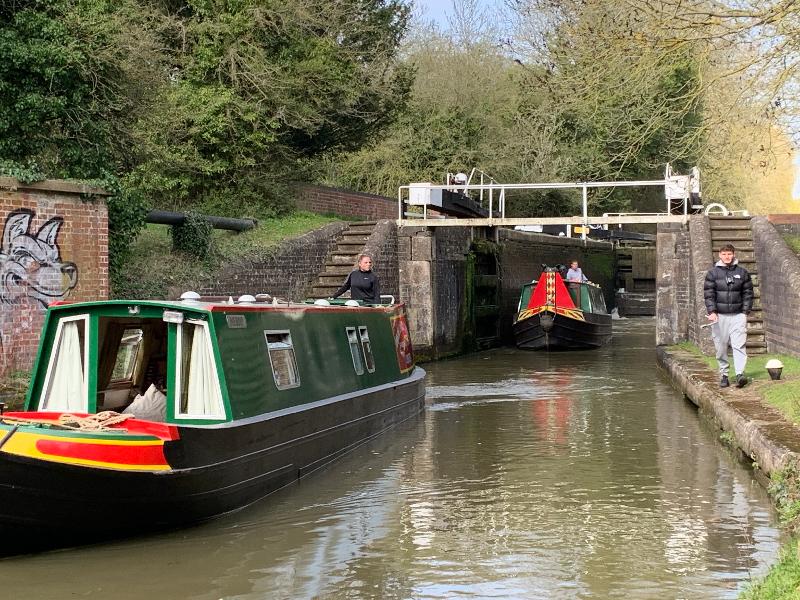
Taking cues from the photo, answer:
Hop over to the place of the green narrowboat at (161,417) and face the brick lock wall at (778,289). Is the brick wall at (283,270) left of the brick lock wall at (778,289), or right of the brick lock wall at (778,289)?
left

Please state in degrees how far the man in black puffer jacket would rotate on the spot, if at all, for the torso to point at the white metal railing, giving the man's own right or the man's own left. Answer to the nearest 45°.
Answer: approximately 180°

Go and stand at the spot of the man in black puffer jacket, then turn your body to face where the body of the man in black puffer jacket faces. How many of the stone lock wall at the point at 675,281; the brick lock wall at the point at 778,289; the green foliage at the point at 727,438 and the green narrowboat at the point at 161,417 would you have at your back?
2

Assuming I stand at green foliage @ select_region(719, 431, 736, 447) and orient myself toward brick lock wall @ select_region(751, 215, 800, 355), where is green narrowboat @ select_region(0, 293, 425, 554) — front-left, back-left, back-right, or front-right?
back-left

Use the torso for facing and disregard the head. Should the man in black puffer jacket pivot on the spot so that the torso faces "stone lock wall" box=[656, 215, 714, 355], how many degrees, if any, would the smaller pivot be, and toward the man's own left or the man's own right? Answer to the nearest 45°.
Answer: approximately 180°

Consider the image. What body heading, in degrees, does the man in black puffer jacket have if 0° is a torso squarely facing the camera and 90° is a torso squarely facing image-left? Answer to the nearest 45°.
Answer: approximately 0°

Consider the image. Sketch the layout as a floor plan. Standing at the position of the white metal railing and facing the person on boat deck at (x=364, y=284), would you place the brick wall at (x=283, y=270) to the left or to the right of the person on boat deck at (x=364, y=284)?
right

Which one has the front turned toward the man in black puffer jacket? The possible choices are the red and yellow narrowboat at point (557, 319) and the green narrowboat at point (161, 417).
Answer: the red and yellow narrowboat

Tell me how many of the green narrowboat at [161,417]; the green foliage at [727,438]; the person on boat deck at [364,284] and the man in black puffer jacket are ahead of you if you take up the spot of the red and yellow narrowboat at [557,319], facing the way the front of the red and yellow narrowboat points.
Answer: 4

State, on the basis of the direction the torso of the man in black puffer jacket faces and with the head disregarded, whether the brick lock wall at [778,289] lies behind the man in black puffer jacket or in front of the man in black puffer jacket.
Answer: behind

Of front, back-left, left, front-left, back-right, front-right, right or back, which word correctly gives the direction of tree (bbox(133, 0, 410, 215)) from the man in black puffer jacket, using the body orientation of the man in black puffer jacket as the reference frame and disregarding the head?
back-right
